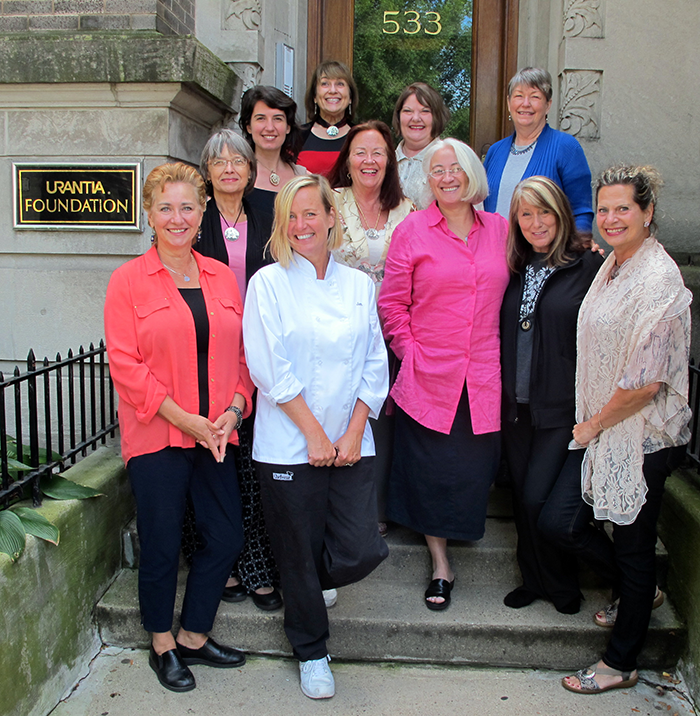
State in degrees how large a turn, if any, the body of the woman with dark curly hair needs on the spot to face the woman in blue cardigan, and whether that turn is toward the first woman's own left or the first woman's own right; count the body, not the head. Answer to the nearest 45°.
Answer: approximately 90° to the first woman's own left

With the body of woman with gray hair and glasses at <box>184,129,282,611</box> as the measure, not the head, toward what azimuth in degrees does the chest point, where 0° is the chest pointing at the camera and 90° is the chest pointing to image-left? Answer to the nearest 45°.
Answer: approximately 0°

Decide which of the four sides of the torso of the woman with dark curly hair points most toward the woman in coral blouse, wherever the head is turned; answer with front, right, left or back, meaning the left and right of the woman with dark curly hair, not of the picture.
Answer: front

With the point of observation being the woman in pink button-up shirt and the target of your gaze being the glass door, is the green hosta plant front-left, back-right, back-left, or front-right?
back-left

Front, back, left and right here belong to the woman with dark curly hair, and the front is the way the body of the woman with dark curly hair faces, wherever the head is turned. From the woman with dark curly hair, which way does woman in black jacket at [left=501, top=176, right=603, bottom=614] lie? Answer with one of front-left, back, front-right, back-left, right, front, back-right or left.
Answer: front-left

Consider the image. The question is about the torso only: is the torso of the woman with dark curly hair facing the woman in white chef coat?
yes

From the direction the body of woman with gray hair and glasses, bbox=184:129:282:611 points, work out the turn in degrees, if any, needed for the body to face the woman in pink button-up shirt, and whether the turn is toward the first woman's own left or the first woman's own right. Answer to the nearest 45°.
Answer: approximately 90° to the first woman's own left

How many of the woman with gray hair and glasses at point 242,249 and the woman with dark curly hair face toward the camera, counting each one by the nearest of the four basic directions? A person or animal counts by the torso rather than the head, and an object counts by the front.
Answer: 2
